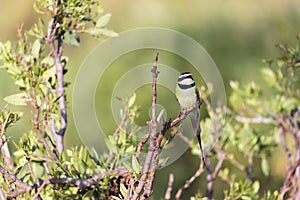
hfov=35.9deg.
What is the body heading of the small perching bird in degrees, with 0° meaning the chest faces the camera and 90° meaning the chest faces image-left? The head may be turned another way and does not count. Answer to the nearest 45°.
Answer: approximately 45°
